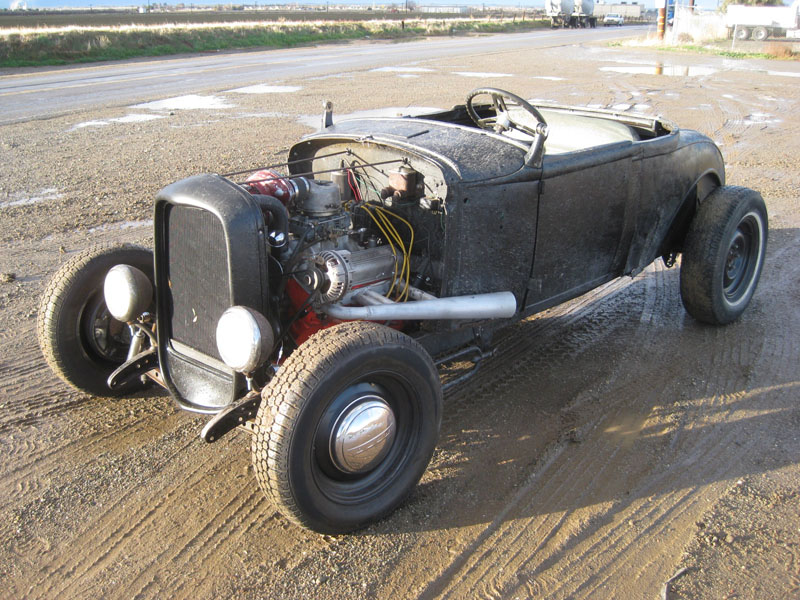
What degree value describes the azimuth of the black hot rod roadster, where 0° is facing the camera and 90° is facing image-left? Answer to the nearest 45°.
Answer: approximately 45°
